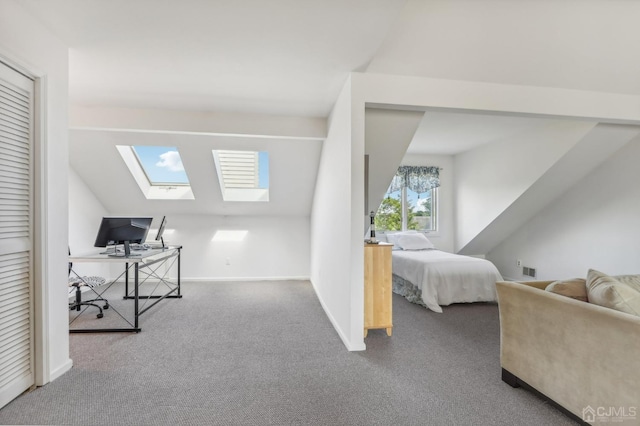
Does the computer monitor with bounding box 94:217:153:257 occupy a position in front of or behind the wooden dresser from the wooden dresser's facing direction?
behind

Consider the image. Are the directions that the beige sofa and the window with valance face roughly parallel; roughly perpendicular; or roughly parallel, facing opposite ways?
roughly perpendicular

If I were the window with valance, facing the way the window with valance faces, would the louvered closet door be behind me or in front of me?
in front

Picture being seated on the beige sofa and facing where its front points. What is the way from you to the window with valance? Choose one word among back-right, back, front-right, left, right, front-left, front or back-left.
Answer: left

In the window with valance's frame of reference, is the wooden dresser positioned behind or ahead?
ahead

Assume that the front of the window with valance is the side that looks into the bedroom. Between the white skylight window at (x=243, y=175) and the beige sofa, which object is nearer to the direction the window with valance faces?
the beige sofa

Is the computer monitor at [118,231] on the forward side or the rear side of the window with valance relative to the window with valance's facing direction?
on the forward side
